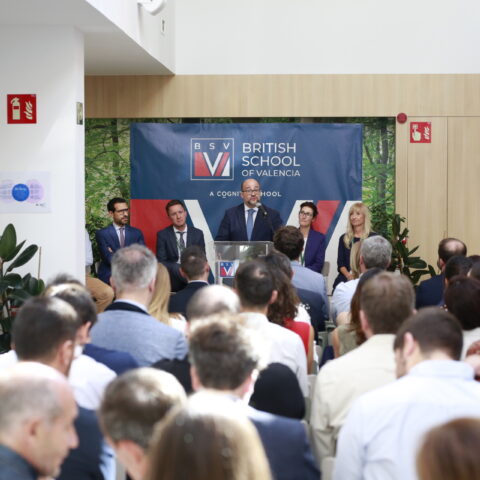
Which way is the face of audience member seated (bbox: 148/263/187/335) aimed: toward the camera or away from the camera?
away from the camera

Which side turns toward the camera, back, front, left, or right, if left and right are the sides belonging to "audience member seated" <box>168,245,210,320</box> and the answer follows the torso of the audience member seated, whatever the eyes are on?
back

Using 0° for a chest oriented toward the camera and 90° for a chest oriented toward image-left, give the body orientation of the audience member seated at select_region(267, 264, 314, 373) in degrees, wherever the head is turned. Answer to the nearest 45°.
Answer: approximately 180°

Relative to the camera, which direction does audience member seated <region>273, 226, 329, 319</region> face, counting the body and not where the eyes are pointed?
away from the camera

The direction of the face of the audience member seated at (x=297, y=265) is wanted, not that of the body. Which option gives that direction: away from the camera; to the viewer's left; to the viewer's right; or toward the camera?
away from the camera

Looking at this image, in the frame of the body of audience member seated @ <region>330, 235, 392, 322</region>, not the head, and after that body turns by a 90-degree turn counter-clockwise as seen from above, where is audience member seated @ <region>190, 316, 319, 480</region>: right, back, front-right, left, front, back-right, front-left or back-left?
left

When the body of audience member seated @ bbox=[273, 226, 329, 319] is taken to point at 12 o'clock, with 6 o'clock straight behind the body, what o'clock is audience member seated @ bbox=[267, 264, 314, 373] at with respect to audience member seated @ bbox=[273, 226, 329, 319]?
audience member seated @ bbox=[267, 264, 314, 373] is roughly at 6 o'clock from audience member seated @ bbox=[273, 226, 329, 319].

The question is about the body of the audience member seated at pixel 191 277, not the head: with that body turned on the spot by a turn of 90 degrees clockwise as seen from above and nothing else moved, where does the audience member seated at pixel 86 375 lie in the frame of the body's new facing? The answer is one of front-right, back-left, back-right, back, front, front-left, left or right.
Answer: right

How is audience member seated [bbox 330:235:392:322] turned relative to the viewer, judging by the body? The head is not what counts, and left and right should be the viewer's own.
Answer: facing away from the viewer

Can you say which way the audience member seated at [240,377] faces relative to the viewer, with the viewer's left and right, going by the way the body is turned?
facing away from the viewer

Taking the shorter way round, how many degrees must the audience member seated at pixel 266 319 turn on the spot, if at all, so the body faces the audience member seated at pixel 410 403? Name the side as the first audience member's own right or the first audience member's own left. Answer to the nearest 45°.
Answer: approximately 180°

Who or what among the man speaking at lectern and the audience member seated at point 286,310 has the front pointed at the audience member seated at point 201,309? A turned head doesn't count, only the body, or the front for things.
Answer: the man speaking at lectern

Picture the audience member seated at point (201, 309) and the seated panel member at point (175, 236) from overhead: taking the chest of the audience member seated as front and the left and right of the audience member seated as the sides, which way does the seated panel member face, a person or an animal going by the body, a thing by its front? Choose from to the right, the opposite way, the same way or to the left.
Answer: the opposite way

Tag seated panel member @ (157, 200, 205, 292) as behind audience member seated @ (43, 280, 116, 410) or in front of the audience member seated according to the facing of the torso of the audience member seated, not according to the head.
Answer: in front

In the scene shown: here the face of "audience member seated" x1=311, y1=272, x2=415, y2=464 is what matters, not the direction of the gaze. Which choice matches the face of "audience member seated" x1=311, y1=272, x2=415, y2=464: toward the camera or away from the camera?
away from the camera

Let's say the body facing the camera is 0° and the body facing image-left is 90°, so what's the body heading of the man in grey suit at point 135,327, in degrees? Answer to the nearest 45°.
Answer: approximately 180°

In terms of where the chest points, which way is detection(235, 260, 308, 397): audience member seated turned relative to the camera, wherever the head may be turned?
away from the camera

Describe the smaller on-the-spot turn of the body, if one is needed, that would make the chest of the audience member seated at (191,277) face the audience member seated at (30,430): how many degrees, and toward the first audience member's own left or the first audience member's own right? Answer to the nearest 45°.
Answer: approximately 180°

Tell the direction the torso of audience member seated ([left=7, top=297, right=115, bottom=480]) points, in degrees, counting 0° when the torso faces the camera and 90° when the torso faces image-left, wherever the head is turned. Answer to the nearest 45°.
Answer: approximately 225°
